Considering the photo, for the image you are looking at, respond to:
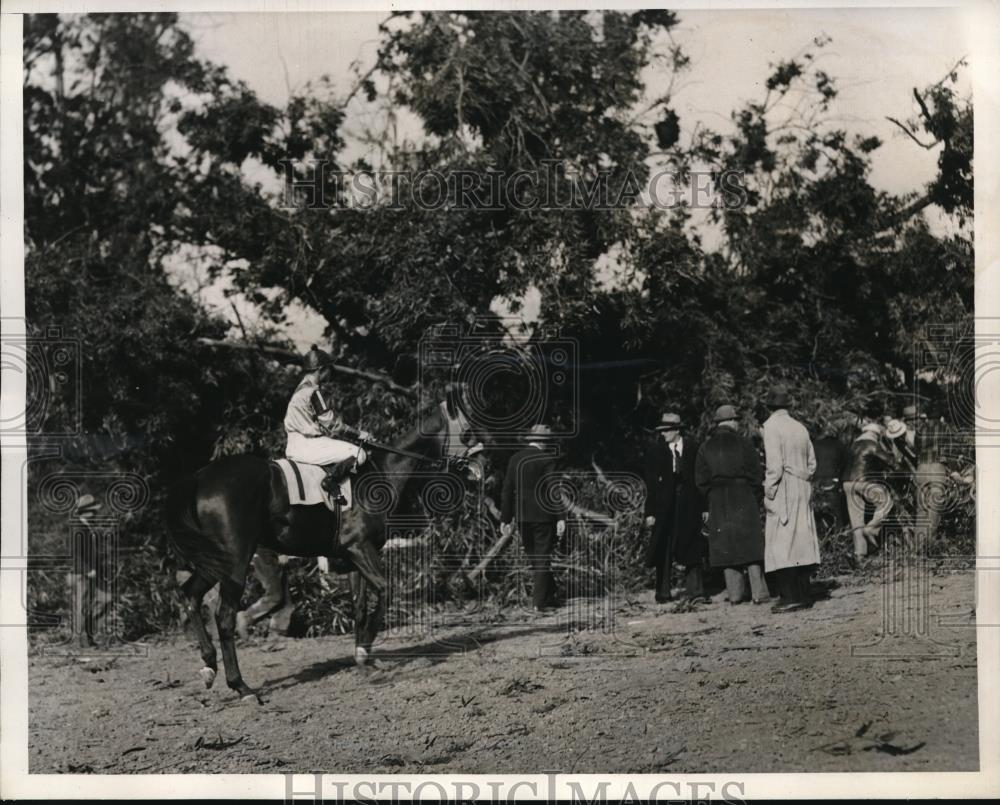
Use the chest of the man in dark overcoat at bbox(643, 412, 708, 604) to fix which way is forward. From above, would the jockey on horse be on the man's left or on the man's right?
on the man's right

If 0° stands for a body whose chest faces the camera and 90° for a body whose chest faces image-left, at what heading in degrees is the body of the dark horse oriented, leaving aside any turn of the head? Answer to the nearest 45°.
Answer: approximately 225°

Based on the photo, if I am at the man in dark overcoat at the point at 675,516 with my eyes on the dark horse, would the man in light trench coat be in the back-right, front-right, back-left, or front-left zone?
back-left

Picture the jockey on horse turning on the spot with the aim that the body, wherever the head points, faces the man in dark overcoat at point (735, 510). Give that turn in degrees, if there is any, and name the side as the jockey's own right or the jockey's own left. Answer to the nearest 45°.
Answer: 0° — they already face them

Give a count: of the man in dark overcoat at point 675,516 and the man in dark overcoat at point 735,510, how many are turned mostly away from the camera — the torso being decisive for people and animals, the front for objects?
1

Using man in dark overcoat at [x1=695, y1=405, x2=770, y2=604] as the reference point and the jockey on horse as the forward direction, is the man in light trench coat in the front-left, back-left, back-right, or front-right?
back-left

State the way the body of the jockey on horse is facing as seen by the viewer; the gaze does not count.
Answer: to the viewer's right

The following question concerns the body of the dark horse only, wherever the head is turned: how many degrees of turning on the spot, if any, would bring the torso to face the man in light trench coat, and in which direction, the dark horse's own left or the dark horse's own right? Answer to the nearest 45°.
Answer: approximately 45° to the dark horse's own right

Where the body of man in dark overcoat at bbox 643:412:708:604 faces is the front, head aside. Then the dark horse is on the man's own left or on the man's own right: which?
on the man's own right

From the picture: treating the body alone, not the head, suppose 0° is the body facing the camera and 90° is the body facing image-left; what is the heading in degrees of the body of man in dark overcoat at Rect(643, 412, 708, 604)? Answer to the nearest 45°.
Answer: approximately 0°

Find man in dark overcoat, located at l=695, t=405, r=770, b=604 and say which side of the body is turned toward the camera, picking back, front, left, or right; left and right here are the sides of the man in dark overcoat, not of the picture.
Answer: back

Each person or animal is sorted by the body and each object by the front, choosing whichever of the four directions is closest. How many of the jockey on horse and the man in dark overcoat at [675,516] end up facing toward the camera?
1
